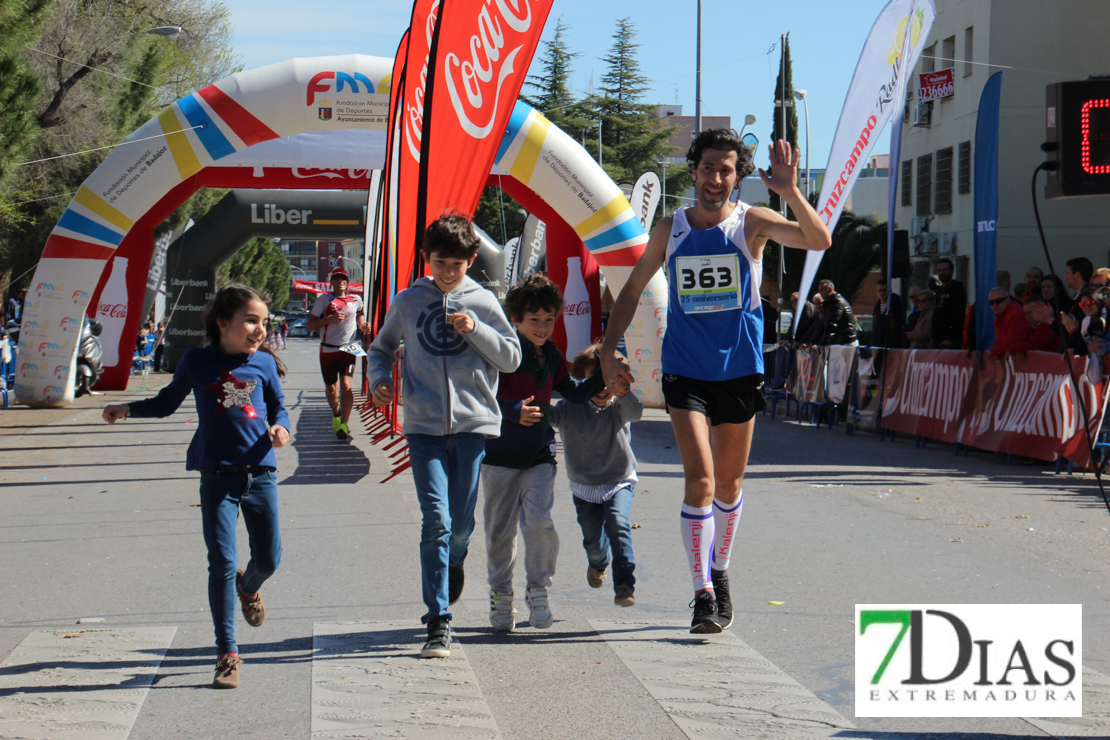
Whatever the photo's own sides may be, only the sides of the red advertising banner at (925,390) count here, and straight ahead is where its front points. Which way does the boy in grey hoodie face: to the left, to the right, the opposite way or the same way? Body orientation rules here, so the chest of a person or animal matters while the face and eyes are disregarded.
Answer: to the left

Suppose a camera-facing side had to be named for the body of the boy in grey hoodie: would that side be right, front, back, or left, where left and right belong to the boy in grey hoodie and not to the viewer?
front

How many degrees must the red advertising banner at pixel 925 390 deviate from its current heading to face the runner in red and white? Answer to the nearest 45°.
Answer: approximately 45° to its right

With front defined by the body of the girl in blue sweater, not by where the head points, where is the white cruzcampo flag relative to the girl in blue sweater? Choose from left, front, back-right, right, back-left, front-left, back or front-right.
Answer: back-left

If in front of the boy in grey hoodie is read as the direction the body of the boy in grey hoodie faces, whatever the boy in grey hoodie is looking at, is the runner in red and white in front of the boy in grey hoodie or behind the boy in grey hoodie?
behind

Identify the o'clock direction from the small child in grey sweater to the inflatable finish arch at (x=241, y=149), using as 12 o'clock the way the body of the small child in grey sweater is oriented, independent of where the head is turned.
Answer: The inflatable finish arch is roughly at 5 o'clock from the small child in grey sweater.

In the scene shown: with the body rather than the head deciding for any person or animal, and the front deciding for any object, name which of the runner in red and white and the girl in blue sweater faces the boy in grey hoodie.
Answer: the runner in red and white

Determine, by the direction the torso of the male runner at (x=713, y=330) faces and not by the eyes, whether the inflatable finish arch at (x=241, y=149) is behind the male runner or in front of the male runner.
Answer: behind

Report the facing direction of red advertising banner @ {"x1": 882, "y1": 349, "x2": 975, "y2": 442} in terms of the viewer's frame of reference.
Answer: facing the viewer and to the left of the viewer

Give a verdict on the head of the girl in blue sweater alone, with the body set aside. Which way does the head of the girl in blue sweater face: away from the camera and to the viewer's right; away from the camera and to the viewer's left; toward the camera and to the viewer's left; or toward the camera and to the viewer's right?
toward the camera and to the viewer's right

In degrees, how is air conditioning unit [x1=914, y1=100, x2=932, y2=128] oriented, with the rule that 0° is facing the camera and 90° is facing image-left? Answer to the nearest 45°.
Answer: approximately 90°

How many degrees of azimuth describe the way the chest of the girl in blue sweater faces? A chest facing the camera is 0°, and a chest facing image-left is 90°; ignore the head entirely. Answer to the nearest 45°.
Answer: approximately 0°

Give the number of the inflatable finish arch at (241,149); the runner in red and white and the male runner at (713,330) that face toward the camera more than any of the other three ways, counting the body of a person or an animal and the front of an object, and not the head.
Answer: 3
